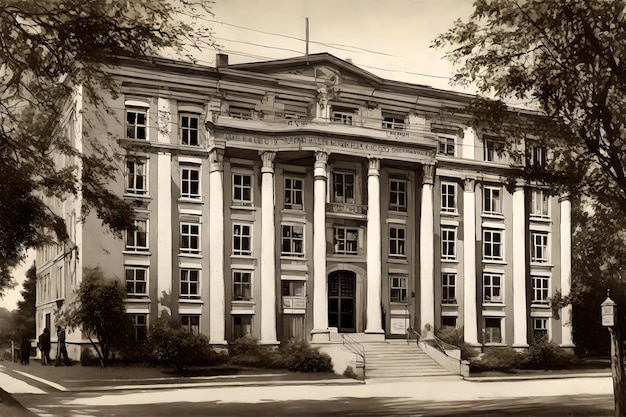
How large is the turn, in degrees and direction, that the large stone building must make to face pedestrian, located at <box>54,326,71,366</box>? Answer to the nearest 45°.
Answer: approximately 45° to its right

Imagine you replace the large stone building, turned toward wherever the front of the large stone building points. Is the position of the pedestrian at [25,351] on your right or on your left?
on your right

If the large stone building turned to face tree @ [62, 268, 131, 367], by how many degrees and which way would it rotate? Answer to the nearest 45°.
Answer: approximately 45° to its right

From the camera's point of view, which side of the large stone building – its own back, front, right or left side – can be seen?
front
